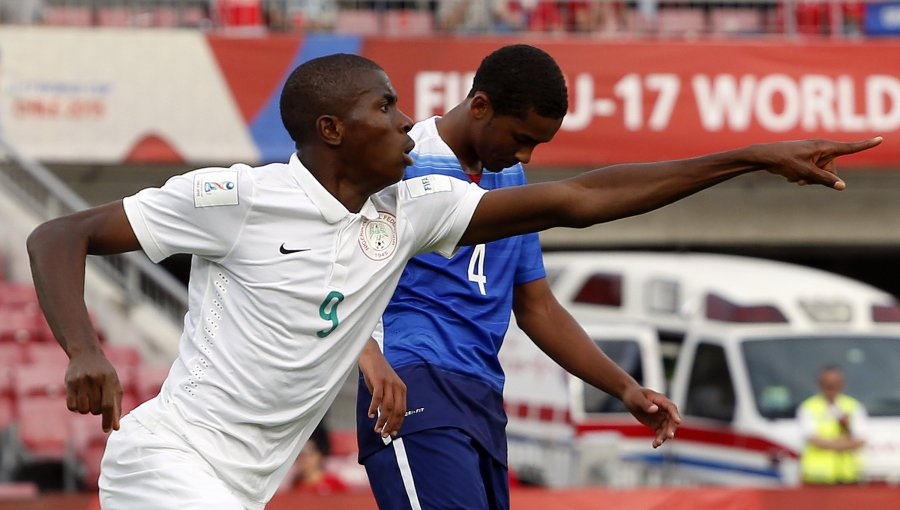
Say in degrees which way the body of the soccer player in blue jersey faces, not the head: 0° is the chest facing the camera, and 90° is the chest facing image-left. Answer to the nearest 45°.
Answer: approximately 315°

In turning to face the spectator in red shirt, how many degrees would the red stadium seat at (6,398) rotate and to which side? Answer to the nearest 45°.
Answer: approximately 45° to its left

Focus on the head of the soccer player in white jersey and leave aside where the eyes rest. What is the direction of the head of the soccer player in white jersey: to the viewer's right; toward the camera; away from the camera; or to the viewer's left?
to the viewer's right

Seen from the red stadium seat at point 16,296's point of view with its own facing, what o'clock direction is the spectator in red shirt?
The spectator in red shirt is roughly at 11 o'clock from the red stadium seat.

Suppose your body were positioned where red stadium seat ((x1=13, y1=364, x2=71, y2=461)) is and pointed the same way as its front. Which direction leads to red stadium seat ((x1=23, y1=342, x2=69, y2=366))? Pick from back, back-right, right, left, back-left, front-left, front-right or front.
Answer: back

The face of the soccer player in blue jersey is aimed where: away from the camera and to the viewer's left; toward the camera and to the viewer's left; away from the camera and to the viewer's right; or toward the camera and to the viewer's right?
toward the camera and to the viewer's right

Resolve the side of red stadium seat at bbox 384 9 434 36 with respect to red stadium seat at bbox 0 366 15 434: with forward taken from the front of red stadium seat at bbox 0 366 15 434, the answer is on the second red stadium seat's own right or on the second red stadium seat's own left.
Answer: on the second red stadium seat's own left

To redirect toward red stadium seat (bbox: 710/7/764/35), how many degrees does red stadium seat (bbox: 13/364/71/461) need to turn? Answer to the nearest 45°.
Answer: approximately 135° to its left

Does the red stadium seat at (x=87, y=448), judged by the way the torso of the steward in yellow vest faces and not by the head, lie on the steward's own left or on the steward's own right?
on the steward's own right

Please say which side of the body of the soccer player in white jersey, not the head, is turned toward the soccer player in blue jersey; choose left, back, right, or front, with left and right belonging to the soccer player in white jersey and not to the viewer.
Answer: left

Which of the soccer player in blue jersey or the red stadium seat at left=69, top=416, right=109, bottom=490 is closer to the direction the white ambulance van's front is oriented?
the soccer player in blue jersey

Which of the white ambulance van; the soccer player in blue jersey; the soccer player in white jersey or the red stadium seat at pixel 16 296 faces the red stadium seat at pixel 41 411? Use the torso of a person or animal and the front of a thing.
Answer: the red stadium seat at pixel 16 296

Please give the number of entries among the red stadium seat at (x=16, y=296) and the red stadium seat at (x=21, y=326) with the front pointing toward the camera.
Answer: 2
